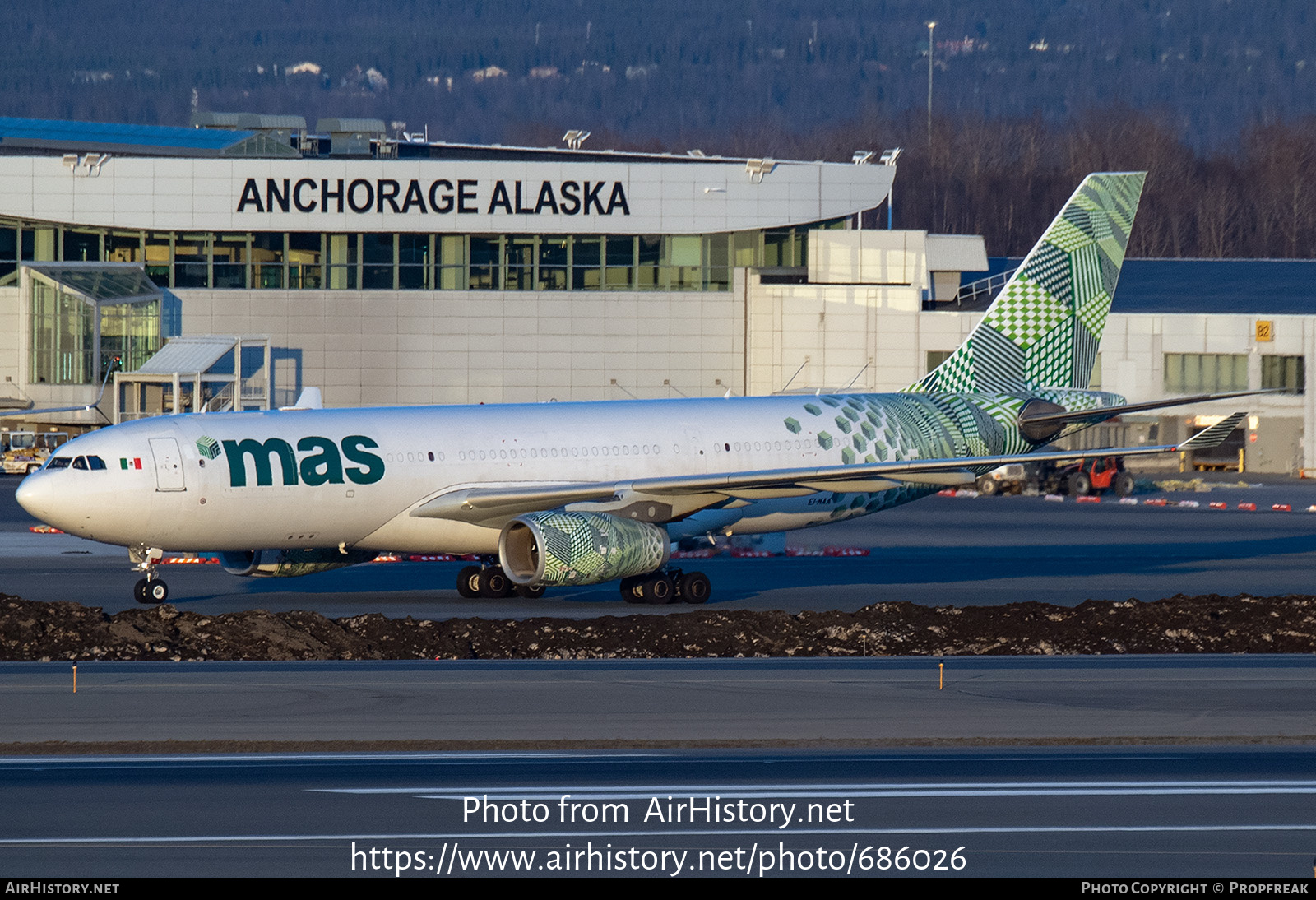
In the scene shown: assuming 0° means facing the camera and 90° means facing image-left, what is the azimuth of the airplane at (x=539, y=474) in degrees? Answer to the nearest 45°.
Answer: approximately 45°
